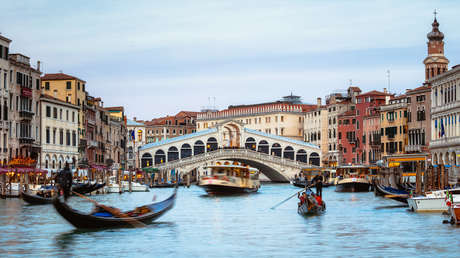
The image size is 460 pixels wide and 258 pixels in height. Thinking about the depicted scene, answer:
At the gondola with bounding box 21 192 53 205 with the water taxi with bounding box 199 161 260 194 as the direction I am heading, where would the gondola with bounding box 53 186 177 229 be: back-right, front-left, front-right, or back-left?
back-right

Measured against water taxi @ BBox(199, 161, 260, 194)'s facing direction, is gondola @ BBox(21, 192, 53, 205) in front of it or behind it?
in front

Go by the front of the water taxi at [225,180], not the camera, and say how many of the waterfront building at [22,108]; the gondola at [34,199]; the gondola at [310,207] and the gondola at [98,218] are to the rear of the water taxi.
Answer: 0

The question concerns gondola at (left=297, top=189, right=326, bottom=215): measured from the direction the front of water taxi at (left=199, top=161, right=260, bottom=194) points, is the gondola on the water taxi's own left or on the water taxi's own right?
on the water taxi's own left

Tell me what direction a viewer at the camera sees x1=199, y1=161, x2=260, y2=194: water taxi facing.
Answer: facing the viewer and to the left of the viewer

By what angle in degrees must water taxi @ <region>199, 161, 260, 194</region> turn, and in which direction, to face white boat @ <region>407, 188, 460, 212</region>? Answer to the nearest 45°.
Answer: approximately 45° to its left

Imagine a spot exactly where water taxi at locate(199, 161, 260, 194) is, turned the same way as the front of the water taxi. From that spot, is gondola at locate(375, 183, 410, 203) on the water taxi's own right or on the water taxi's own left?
on the water taxi's own left

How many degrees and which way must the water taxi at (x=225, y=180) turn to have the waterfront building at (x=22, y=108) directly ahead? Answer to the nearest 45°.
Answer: approximately 45° to its right
